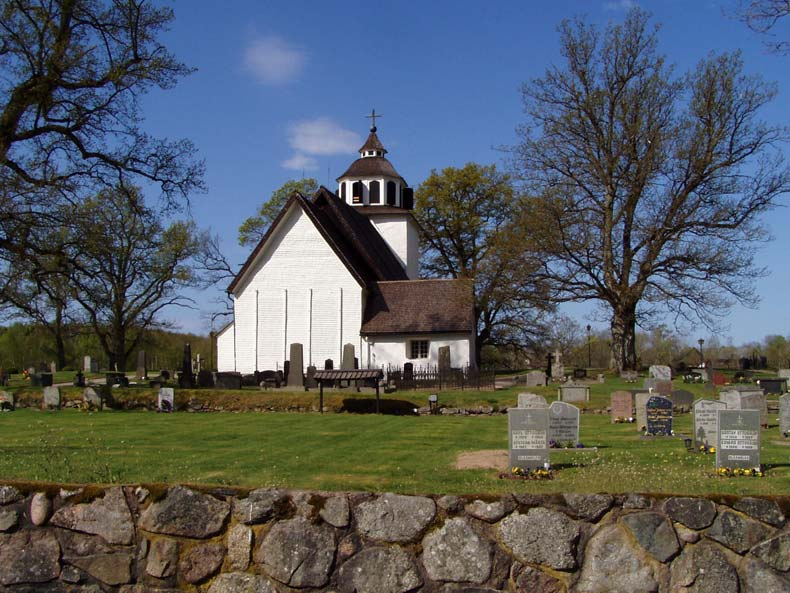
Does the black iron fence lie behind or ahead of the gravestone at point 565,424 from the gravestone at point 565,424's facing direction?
behind

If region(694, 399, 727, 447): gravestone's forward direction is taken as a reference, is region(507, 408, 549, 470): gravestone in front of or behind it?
in front

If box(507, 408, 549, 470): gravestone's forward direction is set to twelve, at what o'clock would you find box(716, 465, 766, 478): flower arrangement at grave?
The flower arrangement at grave is roughly at 9 o'clock from the gravestone.

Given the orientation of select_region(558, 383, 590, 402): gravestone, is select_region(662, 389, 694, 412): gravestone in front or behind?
in front

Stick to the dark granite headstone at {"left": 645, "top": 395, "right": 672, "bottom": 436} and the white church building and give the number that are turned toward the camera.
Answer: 1

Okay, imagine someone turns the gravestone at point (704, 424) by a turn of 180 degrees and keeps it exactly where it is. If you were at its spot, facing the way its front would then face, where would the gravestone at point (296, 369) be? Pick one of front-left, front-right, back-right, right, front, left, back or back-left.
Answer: front-left

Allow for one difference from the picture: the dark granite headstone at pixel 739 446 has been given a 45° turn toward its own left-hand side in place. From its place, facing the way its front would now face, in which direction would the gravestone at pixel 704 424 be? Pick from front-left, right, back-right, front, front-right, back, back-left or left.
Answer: back-left

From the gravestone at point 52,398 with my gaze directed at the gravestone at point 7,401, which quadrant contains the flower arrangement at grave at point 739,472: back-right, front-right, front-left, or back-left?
back-left

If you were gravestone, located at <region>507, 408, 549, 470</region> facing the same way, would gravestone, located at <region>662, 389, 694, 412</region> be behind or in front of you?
behind
